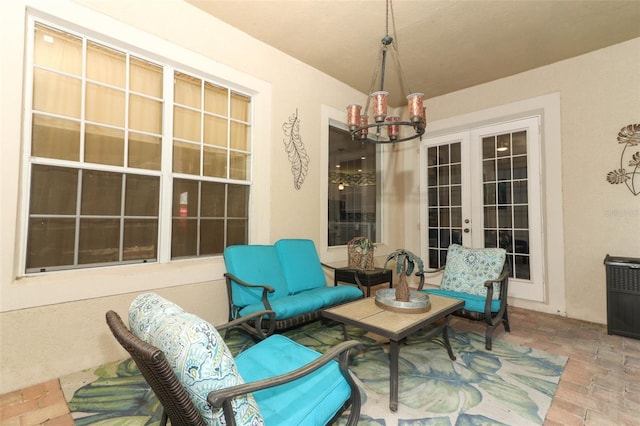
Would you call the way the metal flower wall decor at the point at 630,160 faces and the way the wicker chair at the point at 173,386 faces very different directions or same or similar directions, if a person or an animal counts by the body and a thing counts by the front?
very different directions

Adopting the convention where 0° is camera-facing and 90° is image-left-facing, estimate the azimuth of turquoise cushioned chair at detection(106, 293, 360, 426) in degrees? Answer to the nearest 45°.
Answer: approximately 225°

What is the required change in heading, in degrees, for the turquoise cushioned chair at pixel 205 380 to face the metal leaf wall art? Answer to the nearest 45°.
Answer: approximately 45° to its left

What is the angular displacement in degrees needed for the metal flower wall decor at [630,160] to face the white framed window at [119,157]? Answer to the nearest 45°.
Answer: approximately 45° to its right

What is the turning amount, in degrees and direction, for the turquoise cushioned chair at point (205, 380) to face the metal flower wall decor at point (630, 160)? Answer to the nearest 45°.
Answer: approximately 45° to its right

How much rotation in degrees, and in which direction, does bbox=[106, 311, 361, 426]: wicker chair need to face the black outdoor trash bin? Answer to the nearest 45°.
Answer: approximately 45° to its right

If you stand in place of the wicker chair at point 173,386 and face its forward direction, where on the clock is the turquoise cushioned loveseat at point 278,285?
The turquoise cushioned loveseat is roughly at 11 o'clock from the wicker chair.

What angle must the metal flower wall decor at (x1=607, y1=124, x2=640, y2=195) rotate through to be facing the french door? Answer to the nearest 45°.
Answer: approximately 90° to its right

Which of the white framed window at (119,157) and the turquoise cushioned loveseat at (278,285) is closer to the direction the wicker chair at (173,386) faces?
the turquoise cushioned loveseat

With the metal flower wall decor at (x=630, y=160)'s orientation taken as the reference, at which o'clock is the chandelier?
The chandelier is roughly at 1 o'clock from the metal flower wall decor.
